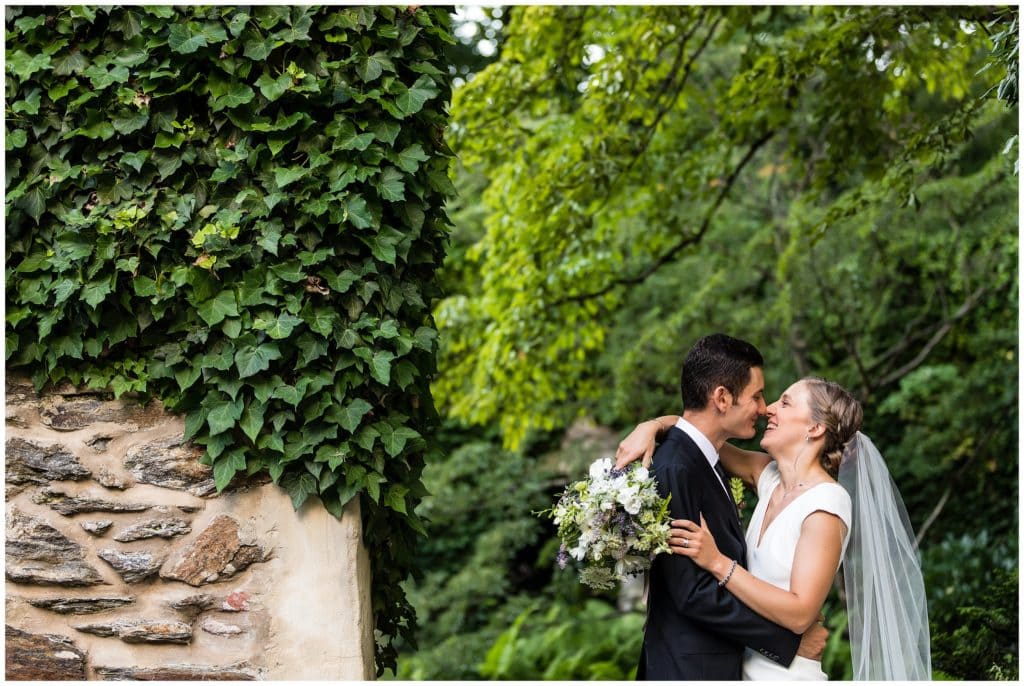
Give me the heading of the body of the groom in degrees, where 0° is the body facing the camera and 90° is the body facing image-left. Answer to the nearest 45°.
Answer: approximately 270°

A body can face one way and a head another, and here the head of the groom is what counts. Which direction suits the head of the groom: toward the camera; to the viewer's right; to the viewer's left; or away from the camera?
to the viewer's right

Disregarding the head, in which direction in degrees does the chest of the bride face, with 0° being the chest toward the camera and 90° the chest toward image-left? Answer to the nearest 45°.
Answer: approximately 45°

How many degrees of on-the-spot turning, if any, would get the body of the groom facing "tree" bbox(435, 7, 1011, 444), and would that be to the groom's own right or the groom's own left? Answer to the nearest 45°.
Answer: approximately 90° to the groom's own left

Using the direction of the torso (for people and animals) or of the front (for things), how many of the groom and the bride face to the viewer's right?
1
